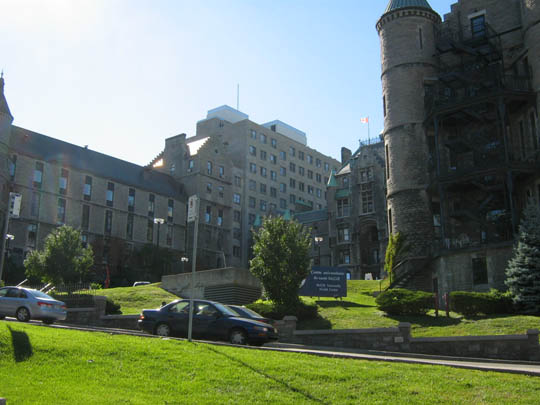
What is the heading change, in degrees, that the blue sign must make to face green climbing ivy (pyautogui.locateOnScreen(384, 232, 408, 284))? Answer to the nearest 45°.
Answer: approximately 135° to its left

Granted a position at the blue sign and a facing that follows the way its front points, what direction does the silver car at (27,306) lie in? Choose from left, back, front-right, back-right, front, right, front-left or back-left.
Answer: front-right

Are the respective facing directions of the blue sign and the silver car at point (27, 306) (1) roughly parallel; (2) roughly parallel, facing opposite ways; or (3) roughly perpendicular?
roughly perpendicular

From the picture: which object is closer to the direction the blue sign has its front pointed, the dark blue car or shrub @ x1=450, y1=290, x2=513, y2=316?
the dark blue car

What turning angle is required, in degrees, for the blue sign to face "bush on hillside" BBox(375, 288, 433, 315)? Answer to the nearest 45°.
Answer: approximately 45° to its left

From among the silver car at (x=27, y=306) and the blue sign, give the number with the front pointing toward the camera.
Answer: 1
